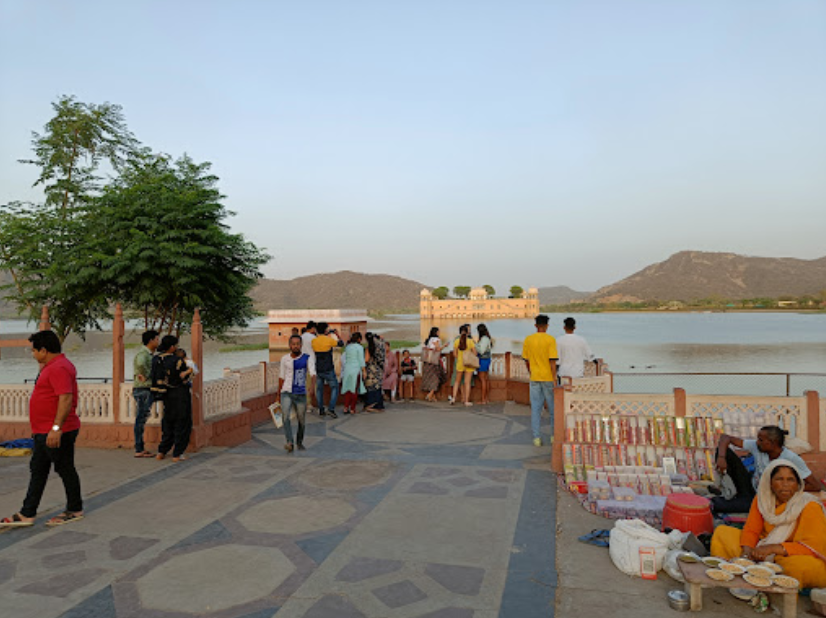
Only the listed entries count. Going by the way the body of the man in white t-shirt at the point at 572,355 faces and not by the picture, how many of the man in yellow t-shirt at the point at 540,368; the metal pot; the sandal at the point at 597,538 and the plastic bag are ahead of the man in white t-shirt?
0

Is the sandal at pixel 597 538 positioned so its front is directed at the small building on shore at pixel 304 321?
no

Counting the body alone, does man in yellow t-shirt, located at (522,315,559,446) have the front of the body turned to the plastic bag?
no

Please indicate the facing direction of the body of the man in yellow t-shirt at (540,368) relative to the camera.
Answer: away from the camera

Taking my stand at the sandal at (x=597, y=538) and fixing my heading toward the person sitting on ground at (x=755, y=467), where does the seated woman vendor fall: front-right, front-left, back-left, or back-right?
front-right

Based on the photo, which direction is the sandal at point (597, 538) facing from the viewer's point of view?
to the viewer's left

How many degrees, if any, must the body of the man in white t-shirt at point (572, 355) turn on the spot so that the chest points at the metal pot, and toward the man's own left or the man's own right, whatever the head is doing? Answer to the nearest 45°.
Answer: approximately 180°

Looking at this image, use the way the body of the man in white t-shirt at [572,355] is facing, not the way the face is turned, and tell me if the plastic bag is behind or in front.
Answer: behind

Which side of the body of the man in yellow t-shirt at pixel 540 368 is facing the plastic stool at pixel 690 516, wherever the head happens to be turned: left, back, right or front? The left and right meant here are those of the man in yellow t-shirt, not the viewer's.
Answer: back

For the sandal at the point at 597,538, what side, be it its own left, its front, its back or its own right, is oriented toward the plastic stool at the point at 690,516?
back

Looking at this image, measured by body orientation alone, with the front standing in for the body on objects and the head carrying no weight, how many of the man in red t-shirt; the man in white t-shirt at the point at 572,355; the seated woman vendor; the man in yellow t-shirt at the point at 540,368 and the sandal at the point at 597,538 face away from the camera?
2

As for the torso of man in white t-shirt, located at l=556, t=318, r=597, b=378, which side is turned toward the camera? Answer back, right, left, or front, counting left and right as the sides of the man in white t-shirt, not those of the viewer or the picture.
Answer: back

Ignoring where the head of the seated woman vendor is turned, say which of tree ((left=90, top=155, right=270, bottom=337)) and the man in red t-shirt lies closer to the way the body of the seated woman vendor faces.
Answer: the man in red t-shirt

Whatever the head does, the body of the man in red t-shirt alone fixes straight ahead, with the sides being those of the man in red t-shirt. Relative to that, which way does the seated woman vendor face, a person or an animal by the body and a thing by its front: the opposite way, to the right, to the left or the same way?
the same way

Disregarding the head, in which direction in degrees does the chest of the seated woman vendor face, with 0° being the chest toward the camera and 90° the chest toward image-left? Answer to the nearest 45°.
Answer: approximately 45°

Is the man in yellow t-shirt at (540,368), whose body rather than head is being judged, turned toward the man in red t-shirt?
no

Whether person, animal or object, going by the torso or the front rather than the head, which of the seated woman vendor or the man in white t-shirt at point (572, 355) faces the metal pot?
the seated woman vendor
